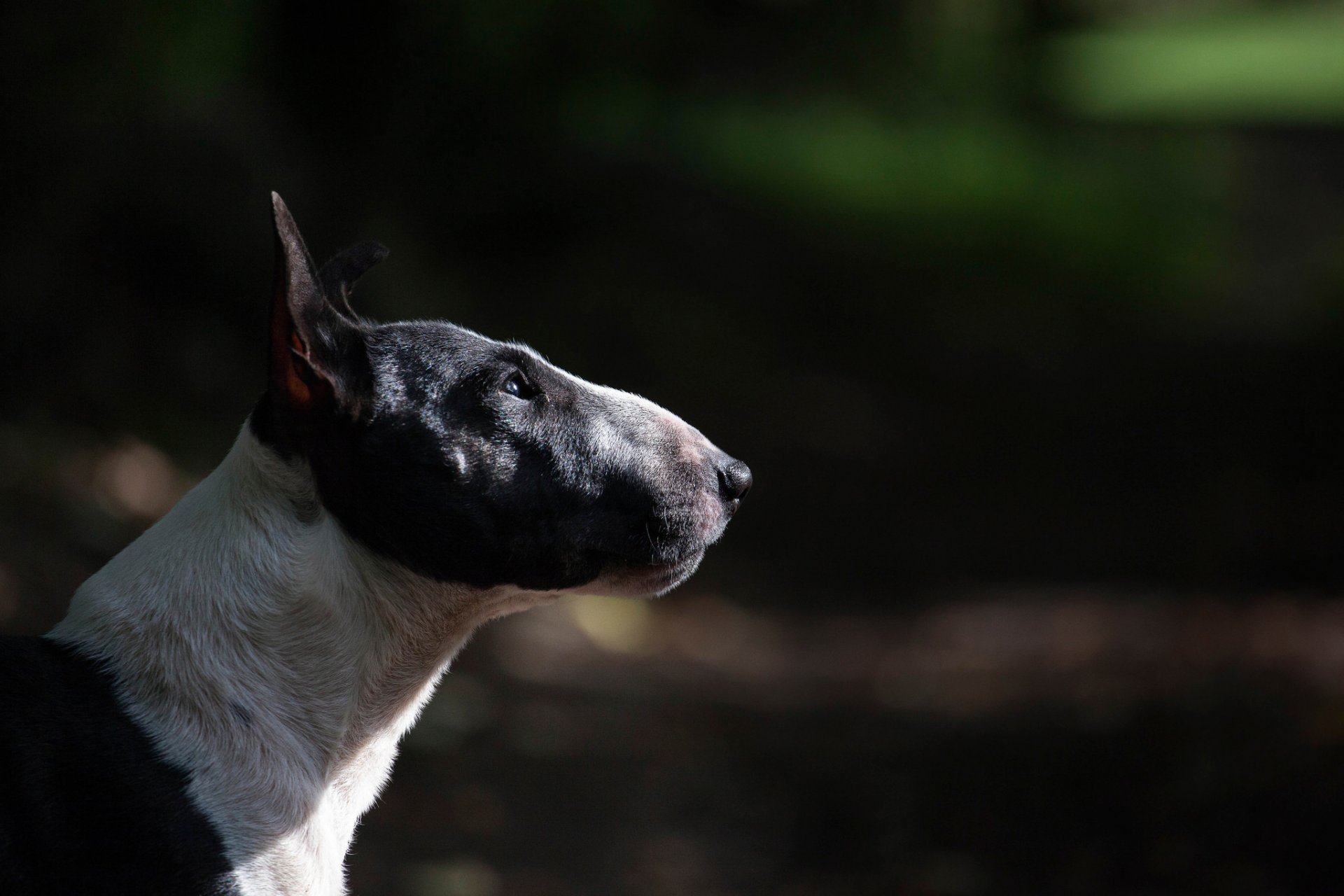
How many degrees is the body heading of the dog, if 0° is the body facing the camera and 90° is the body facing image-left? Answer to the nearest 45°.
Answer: approximately 270°
